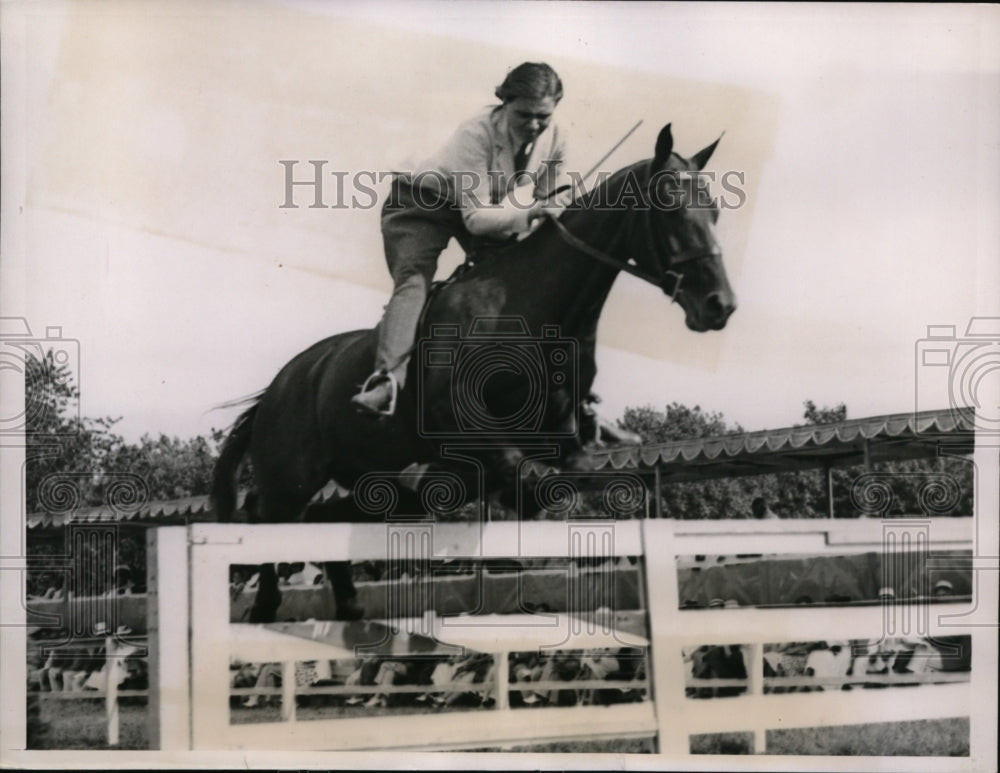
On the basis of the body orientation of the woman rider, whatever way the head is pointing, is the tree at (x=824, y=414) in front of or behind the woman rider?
in front

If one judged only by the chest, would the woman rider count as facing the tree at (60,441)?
no

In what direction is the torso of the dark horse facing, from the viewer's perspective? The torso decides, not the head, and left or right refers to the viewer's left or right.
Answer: facing the viewer and to the right of the viewer

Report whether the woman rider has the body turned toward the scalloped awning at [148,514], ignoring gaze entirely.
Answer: no

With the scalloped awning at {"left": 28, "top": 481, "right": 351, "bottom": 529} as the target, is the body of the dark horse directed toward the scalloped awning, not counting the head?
no

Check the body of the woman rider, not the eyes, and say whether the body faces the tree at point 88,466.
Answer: no

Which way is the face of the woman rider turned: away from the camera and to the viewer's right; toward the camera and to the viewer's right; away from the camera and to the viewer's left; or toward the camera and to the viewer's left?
toward the camera and to the viewer's right
